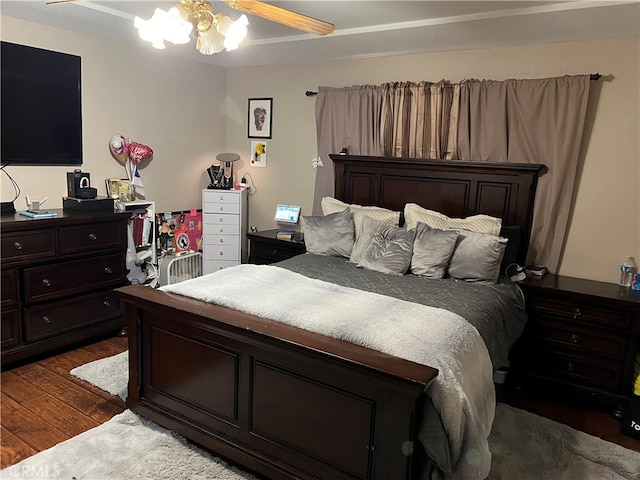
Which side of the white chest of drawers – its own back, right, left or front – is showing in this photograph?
front

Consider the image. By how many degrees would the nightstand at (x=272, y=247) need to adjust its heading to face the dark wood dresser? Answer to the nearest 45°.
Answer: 0° — it already faces it

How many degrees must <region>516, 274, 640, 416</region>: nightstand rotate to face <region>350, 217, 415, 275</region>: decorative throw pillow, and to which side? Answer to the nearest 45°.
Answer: approximately 90° to its right

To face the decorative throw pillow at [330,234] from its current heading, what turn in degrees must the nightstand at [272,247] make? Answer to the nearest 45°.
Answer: approximately 90° to its left

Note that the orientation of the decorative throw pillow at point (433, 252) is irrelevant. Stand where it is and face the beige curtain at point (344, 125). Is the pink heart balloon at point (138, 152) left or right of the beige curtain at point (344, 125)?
left

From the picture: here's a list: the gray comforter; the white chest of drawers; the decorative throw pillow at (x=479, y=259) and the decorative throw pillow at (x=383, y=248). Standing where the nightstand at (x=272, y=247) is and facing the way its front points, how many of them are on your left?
3

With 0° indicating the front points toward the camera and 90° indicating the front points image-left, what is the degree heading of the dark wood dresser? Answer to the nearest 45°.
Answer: approximately 315°

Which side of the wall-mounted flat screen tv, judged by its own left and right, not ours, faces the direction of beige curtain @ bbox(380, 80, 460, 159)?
front

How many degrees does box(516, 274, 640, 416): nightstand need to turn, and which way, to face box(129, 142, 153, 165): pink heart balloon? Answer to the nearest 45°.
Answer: approximately 90° to its right

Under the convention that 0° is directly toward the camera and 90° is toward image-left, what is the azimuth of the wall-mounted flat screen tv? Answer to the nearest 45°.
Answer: approximately 315°

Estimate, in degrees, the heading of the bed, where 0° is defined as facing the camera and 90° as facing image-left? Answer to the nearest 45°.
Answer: approximately 45°

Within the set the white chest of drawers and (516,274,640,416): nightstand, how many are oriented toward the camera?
2

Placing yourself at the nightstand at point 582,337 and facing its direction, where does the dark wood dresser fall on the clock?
The dark wood dresser is roughly at 2 o'clock from the nightstand.

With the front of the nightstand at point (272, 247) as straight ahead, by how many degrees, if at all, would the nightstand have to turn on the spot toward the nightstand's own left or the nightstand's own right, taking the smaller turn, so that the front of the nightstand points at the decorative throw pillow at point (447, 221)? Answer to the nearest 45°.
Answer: approximately 90° to the nightstand's own left

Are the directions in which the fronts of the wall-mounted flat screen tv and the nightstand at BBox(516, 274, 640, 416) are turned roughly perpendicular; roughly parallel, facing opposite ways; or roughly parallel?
roughly perpendicular
